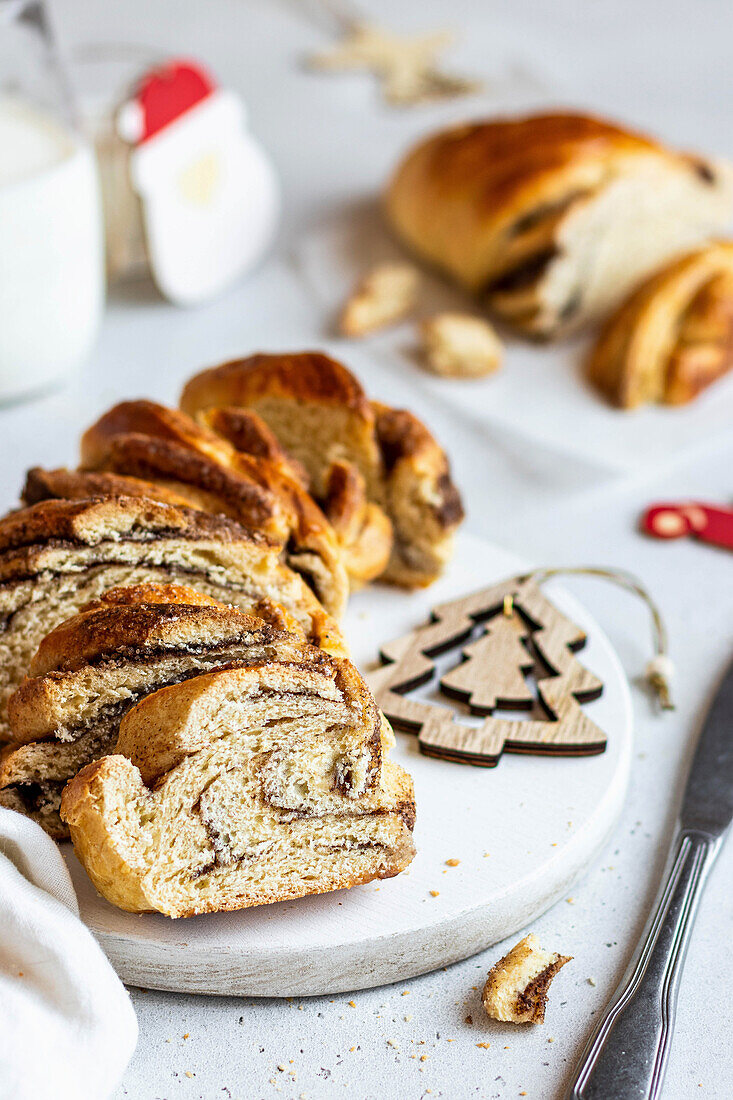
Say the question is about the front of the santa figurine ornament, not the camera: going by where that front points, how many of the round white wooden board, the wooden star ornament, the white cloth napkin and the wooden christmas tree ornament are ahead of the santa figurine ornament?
3

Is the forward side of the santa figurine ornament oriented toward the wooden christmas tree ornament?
yes

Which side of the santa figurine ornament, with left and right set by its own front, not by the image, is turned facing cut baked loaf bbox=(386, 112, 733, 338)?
left

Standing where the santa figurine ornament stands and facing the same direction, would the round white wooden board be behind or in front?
in front

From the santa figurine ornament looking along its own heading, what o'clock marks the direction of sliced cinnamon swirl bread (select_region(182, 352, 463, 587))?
The sliced cinnamon swirl bread is roughly at 12 o'clock from the santa figurine ornament.

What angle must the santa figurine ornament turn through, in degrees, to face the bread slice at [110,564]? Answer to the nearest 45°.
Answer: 0° — it already faces it

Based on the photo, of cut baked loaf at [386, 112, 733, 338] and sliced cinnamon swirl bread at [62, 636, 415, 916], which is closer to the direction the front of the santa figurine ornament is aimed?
the sliced cinnamon swirl bread

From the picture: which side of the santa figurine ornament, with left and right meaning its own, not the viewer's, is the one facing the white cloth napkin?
front

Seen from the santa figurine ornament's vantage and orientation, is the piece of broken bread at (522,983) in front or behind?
in front

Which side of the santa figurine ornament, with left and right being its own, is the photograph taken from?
front
